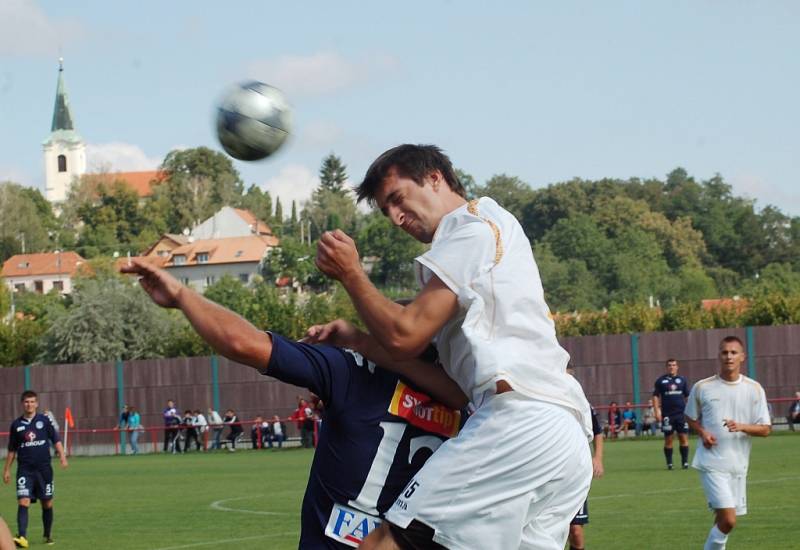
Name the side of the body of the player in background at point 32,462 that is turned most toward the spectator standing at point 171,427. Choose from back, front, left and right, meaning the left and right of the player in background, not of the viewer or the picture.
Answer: back

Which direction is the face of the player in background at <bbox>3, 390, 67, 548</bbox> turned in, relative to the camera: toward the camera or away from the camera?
toward the camera

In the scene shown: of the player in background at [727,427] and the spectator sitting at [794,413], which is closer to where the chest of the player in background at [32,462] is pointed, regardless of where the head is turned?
the player in background

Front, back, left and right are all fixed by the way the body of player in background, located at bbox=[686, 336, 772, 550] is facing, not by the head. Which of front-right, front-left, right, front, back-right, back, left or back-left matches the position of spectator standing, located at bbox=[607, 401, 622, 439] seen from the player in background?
back

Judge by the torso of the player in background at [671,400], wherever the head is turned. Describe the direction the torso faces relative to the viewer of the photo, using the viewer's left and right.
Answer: facing the viewer

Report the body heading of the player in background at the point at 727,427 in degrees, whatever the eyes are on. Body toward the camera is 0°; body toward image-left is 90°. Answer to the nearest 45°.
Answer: approximately 0°

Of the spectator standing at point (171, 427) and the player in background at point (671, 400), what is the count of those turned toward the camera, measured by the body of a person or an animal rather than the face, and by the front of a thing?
2

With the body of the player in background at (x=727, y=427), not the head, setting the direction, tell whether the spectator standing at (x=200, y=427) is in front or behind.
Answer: behind

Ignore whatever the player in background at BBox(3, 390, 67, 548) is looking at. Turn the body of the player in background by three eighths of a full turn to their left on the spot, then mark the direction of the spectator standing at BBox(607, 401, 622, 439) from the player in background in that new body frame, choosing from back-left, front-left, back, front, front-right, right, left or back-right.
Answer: front

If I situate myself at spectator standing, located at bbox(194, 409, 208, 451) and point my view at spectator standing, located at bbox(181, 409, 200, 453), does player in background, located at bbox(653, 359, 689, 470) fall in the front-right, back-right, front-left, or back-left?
back-left

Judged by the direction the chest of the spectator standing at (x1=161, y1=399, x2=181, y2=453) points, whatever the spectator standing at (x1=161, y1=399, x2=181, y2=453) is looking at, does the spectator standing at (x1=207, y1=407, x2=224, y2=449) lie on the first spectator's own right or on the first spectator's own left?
on the first spectator's own left

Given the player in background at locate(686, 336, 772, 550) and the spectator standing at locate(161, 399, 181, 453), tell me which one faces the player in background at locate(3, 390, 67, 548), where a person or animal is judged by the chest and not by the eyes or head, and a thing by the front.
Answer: the spectator standing

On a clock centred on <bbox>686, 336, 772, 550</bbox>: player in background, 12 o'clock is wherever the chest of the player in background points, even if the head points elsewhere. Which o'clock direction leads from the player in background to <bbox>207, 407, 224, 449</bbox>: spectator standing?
The spectator standing is roughly at 5 o'clock from the player in background.

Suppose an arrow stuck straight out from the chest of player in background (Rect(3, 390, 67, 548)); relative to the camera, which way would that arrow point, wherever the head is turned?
toward the camera

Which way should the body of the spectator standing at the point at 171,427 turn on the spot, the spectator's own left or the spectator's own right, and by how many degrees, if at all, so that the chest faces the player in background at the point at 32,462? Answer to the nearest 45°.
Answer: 0° — they already face them
